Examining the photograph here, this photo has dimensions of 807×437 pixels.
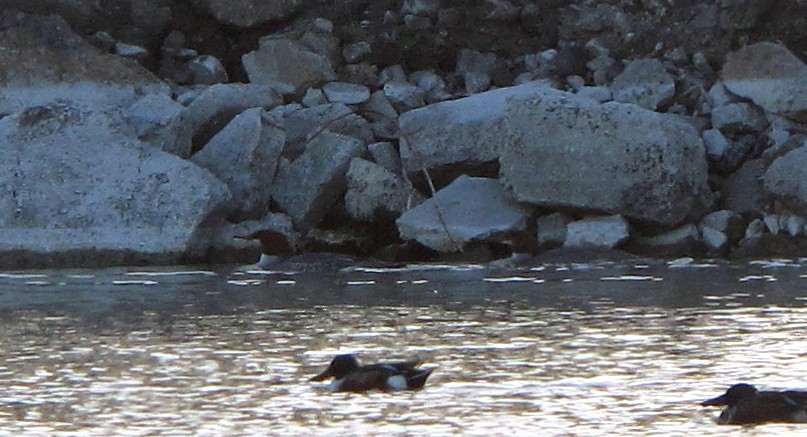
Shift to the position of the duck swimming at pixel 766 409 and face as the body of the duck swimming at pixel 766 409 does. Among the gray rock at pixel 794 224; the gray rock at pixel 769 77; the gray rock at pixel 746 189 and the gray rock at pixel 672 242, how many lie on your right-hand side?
4

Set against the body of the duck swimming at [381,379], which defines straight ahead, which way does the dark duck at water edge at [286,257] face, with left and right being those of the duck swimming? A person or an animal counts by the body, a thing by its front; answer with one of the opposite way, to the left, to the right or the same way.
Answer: the same way

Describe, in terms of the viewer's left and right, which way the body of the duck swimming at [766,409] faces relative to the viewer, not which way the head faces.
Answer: facing to the left of the viewer

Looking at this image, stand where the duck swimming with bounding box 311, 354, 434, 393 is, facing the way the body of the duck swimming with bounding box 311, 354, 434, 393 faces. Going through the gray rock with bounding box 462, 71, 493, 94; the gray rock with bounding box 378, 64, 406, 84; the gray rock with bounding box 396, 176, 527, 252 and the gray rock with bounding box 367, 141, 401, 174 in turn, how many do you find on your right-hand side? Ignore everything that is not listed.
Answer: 4

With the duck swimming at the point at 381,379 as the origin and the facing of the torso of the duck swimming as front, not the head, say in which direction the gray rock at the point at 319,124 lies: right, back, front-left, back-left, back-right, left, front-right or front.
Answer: right

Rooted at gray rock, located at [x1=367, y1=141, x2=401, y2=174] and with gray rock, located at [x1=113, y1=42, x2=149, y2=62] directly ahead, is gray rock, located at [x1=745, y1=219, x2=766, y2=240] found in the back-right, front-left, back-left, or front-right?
back-right

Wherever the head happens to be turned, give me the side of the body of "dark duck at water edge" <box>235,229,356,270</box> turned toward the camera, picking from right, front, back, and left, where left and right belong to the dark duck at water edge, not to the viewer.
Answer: left

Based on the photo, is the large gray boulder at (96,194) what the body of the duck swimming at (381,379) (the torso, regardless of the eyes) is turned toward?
no

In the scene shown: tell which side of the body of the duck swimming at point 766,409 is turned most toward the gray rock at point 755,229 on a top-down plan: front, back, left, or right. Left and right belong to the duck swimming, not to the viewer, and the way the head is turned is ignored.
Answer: right

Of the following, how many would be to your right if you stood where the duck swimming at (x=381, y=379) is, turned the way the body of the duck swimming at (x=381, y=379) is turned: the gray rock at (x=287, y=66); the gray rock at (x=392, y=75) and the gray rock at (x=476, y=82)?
3

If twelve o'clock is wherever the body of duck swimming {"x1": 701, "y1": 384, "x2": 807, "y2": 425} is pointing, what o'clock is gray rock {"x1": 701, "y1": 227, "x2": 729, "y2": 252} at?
The gray rock is roughly at 3 o'clock from the duck swimming.

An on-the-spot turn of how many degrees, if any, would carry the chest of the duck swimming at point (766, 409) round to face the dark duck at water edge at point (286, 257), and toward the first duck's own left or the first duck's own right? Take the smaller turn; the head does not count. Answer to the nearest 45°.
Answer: approximately 45° to the first duck's own right

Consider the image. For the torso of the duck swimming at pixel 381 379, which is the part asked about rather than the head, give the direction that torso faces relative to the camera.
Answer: to the viewer's left

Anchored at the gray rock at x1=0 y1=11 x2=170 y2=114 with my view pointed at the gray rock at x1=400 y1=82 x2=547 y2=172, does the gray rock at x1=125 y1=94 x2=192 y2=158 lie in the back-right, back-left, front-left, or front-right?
front-right
